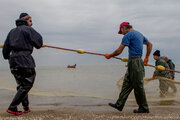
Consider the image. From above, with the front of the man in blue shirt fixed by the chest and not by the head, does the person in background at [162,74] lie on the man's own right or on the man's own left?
on the man's own right

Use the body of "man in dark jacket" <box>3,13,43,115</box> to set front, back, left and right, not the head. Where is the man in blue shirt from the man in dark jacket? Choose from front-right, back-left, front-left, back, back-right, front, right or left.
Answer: front-right

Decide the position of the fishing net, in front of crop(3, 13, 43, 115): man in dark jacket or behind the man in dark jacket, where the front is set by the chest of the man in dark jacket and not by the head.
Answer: in front

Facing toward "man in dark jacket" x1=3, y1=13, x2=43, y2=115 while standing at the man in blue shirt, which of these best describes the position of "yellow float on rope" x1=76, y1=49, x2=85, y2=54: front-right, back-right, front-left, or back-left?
front-right

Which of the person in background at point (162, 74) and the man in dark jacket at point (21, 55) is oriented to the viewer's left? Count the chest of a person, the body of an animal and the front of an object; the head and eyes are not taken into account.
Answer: the person in background

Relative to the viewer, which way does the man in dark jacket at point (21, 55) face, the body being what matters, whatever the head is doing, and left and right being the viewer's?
facing away from the viewer and to the right of the viewer

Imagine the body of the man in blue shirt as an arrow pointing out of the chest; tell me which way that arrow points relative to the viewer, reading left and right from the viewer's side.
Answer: facing away from the viewer and to the left of the viewer

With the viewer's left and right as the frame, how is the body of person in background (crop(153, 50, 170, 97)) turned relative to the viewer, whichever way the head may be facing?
facing to the left of the viewer

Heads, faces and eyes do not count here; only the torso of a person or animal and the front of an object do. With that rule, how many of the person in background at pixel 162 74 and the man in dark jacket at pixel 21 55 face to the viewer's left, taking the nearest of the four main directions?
1

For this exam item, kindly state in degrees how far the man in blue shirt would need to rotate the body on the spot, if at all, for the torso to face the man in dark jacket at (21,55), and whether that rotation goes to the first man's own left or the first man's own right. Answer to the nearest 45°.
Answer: approximately 45° to the first man's own left
